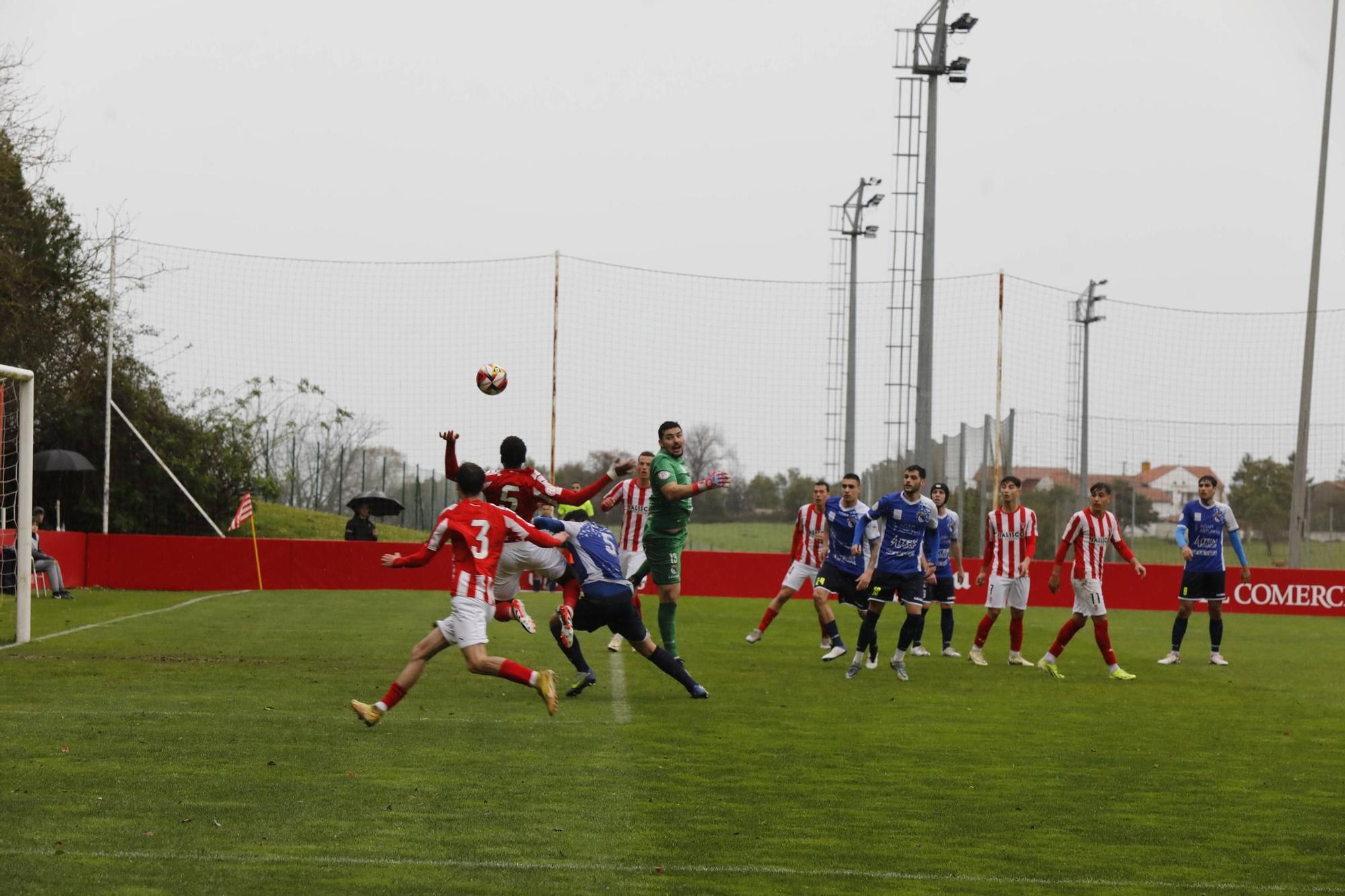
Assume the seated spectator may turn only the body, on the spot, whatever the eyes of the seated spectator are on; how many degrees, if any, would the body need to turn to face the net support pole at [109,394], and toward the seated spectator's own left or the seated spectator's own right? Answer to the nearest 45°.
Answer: approximately 90° to the seated spectator's own left

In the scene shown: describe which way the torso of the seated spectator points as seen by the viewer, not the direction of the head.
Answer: to the viewer's right

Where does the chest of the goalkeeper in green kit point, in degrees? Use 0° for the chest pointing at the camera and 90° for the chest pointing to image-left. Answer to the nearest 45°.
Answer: approximately 315°

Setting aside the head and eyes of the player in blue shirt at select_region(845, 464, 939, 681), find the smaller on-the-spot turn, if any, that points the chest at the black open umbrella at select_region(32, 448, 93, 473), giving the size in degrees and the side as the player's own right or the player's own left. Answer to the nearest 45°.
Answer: approximately 135° to the player's own right

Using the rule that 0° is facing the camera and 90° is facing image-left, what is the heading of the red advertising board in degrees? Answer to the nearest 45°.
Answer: approximately 0°

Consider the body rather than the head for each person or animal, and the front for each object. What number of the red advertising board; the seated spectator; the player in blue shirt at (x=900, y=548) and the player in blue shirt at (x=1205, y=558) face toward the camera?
3

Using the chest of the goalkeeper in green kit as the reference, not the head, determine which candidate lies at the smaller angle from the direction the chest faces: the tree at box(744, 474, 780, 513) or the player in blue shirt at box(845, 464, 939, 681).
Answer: the player in blue shirt

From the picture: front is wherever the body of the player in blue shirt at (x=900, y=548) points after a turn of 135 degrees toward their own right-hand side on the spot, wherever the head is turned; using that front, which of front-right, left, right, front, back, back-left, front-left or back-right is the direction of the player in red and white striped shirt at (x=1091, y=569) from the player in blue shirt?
right
